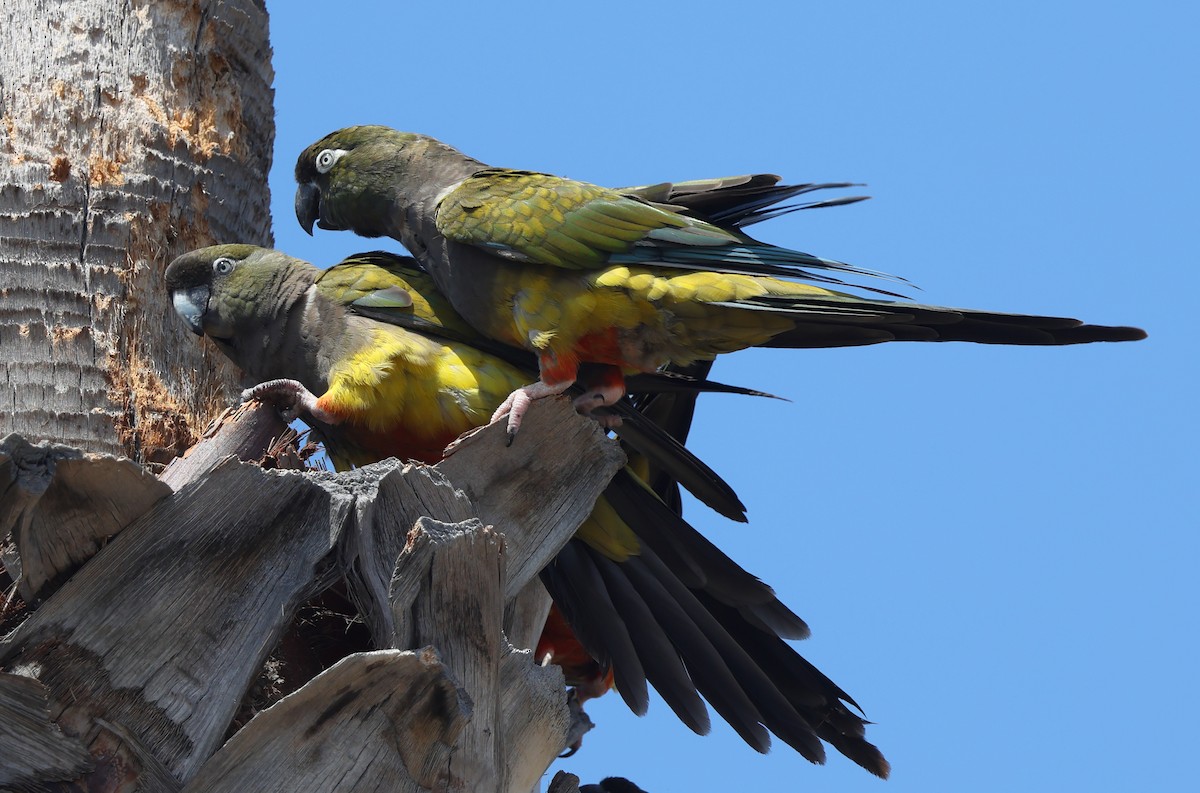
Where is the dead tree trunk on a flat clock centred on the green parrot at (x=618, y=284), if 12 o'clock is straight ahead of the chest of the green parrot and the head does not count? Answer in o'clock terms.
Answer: The dead tree trunk is roughly at 12 o'clock from the green parrot.

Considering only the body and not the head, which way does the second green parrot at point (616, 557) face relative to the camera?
to the viewer's left

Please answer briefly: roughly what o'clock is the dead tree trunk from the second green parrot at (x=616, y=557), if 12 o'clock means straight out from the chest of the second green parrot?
The dead tree trunk is roughly at 12 o'clock from the second green parrot.

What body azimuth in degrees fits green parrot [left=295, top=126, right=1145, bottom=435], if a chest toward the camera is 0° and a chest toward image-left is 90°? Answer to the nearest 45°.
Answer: approximately 90°
